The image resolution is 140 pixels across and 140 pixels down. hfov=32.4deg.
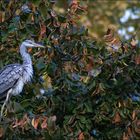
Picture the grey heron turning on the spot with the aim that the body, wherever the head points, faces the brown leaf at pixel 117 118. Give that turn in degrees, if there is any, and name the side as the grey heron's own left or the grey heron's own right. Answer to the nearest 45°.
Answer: approximately 45° to the grey heron's own right

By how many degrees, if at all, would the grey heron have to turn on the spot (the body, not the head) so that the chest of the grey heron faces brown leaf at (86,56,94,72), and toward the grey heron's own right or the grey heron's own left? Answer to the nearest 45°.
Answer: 0° — it already faces it

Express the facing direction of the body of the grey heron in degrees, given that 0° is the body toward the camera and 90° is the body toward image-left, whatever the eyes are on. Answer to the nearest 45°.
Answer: approximately 270°

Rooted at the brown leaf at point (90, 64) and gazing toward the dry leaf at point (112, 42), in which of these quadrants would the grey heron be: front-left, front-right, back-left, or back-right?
back-left
